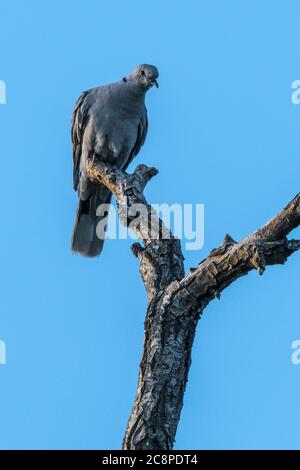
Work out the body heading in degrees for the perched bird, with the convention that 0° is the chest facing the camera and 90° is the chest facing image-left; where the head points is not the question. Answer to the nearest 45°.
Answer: approximately 315°
